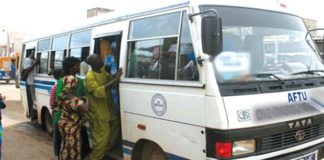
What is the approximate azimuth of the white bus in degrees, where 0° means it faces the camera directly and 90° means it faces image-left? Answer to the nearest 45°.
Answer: approximately 315°

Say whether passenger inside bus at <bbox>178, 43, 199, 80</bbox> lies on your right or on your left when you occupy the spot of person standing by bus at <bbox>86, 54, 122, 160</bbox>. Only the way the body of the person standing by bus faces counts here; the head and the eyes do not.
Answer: on your right

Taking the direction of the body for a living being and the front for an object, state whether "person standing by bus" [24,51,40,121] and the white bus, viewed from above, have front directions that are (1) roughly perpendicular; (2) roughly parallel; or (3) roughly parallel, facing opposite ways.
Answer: roughly perpendicular

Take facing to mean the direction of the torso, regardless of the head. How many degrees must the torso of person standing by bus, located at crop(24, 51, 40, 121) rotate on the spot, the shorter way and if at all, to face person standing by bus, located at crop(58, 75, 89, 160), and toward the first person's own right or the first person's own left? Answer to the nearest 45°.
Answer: approximately 90° to the first person's own right

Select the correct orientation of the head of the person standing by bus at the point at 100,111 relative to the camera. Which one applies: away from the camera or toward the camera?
away from the camera

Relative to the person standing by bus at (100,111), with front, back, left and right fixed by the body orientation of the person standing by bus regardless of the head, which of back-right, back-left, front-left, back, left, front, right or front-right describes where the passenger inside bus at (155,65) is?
front-right

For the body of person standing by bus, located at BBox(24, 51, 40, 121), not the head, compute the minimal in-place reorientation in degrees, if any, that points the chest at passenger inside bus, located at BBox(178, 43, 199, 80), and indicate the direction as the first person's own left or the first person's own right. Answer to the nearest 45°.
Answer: approximately 90° to the first person's own right

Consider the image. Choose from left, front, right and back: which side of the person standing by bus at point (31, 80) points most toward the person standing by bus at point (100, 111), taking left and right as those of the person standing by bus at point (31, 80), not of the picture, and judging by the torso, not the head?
right

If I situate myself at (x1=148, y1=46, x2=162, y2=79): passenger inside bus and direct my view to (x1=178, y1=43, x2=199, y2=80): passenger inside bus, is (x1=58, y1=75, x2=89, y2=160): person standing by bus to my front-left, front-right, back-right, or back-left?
back-right

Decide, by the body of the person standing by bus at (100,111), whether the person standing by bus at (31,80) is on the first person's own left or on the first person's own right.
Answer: on the first person's own left
